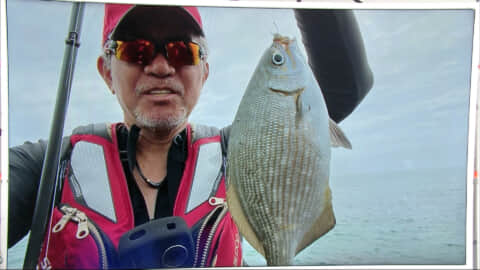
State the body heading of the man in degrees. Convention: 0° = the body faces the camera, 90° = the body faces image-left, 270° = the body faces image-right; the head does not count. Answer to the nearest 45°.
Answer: approximately 0°
